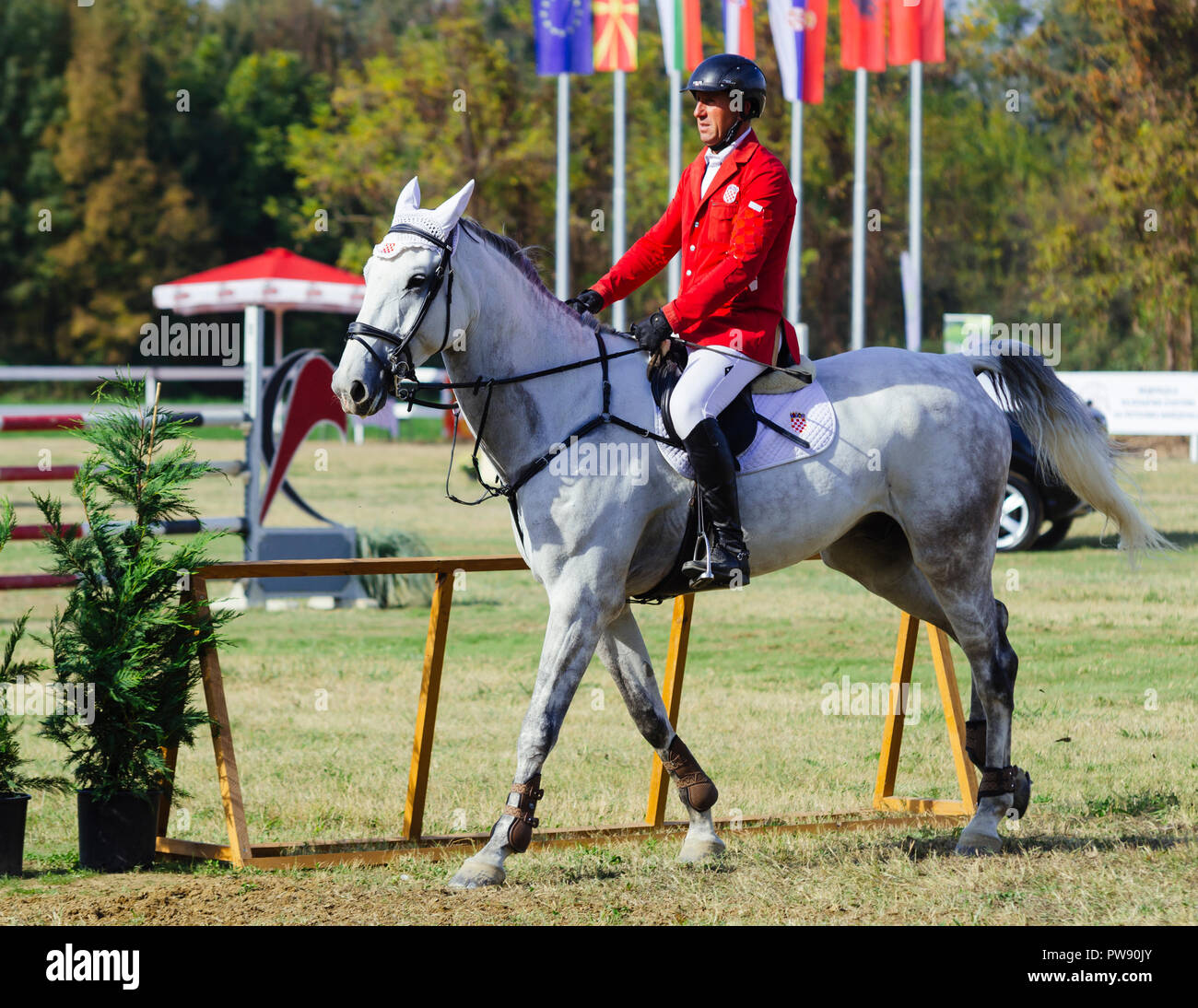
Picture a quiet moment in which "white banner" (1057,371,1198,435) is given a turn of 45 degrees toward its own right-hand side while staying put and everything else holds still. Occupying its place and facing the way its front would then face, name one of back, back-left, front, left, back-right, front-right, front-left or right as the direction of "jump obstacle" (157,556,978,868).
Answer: front-left

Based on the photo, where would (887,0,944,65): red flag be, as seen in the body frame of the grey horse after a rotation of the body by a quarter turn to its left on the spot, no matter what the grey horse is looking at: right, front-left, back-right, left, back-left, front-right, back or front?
back

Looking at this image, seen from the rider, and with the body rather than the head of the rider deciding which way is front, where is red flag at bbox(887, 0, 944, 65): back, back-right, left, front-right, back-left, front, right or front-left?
back-right

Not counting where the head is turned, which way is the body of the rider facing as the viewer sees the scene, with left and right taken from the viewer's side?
facing the viewer and to the left of the viewer

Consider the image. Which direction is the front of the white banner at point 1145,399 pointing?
toward the camera

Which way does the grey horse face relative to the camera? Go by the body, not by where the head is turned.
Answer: to the viewer's left

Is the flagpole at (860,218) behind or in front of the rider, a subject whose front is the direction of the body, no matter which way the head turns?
behind

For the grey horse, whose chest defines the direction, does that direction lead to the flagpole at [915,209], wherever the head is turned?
no

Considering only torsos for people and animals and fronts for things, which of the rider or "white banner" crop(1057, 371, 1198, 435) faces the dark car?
the white banner

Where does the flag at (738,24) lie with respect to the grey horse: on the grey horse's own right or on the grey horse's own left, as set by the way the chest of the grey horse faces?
on the grey horse's own right

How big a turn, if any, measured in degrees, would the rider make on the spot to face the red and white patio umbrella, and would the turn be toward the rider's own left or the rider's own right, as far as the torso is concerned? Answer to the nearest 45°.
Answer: approximately 135° to the rider's own right

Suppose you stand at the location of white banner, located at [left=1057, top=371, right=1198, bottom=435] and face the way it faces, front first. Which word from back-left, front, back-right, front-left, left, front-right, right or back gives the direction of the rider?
front

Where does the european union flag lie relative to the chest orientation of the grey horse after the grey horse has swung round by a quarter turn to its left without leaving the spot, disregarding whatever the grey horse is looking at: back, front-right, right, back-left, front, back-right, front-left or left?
back

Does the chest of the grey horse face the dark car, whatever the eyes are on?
no

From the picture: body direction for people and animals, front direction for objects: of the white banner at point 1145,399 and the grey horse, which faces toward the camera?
the white banner

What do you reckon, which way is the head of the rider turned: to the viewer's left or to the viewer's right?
to the viewer's left

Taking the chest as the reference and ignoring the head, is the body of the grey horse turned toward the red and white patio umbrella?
no
